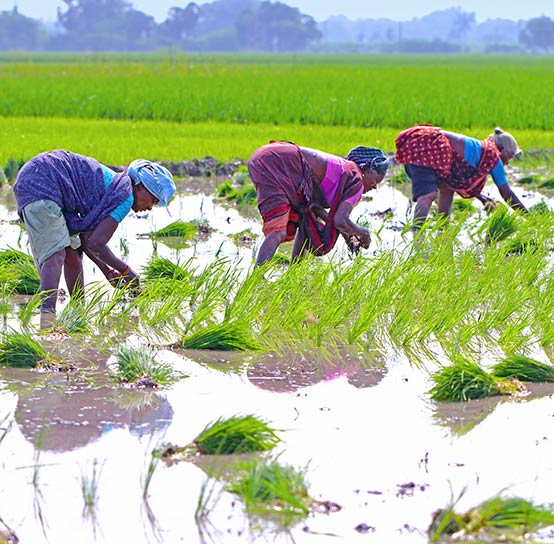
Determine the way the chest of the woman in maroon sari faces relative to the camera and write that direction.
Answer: to the viewer's right

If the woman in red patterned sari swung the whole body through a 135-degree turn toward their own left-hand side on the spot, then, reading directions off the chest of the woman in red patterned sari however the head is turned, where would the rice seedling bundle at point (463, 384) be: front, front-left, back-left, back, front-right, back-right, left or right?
back-left

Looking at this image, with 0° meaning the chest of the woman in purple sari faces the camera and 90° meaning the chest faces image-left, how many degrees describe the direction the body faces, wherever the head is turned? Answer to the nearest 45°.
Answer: approximately 270°

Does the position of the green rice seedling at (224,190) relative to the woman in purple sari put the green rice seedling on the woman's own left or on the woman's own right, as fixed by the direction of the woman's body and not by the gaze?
on the woman's own left

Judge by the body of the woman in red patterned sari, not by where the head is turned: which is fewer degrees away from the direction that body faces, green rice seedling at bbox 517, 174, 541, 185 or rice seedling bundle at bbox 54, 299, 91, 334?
the green rice seedling

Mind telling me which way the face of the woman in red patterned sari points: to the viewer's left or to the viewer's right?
to the viewer's right

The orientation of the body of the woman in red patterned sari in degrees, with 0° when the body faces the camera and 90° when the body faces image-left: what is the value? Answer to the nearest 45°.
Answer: approximately 270°

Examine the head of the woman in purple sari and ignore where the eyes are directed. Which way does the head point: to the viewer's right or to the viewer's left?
to the viewer's right

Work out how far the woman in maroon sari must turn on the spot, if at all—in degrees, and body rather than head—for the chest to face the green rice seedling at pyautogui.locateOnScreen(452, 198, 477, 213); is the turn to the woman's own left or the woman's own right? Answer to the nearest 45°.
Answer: approximately 45° to the woman's own left

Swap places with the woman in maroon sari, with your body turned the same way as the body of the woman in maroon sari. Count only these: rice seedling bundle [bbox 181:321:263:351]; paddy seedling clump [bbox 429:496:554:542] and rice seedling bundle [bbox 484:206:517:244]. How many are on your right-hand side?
2

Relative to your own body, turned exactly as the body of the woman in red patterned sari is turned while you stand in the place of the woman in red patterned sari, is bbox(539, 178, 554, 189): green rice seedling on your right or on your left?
on your left

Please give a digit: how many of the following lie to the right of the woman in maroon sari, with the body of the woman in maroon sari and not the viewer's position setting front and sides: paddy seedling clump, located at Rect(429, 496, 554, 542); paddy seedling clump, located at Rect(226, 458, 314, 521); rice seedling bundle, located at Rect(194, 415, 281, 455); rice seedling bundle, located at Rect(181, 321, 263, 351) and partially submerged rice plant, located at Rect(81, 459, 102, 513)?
5
